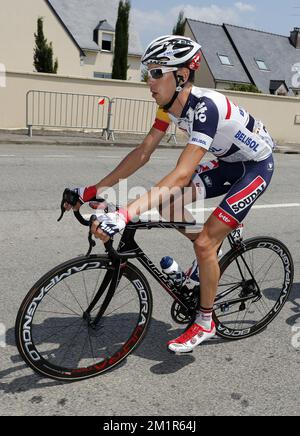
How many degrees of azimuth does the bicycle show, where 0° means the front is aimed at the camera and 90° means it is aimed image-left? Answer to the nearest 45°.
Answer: approximately 45°

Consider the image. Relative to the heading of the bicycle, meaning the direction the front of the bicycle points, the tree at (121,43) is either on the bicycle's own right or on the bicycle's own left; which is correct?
on the bicycle's own right

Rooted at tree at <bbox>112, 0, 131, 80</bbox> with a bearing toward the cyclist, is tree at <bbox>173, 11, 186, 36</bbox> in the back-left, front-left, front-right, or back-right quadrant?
back-left

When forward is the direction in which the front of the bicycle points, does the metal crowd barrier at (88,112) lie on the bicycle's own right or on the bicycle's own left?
on the bicycle's own right

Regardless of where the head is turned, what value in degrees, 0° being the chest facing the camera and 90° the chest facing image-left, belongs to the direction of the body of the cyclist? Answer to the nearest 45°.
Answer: approximately 45°

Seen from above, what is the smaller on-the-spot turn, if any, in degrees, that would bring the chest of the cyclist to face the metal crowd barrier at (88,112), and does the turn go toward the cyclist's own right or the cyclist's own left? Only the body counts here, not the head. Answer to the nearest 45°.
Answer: approximately 135° to the cyclist's own right

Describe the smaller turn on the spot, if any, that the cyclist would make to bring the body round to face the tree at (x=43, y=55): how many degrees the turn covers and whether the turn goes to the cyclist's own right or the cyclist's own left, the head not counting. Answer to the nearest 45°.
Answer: approximately 135° to the cyclist's own right
